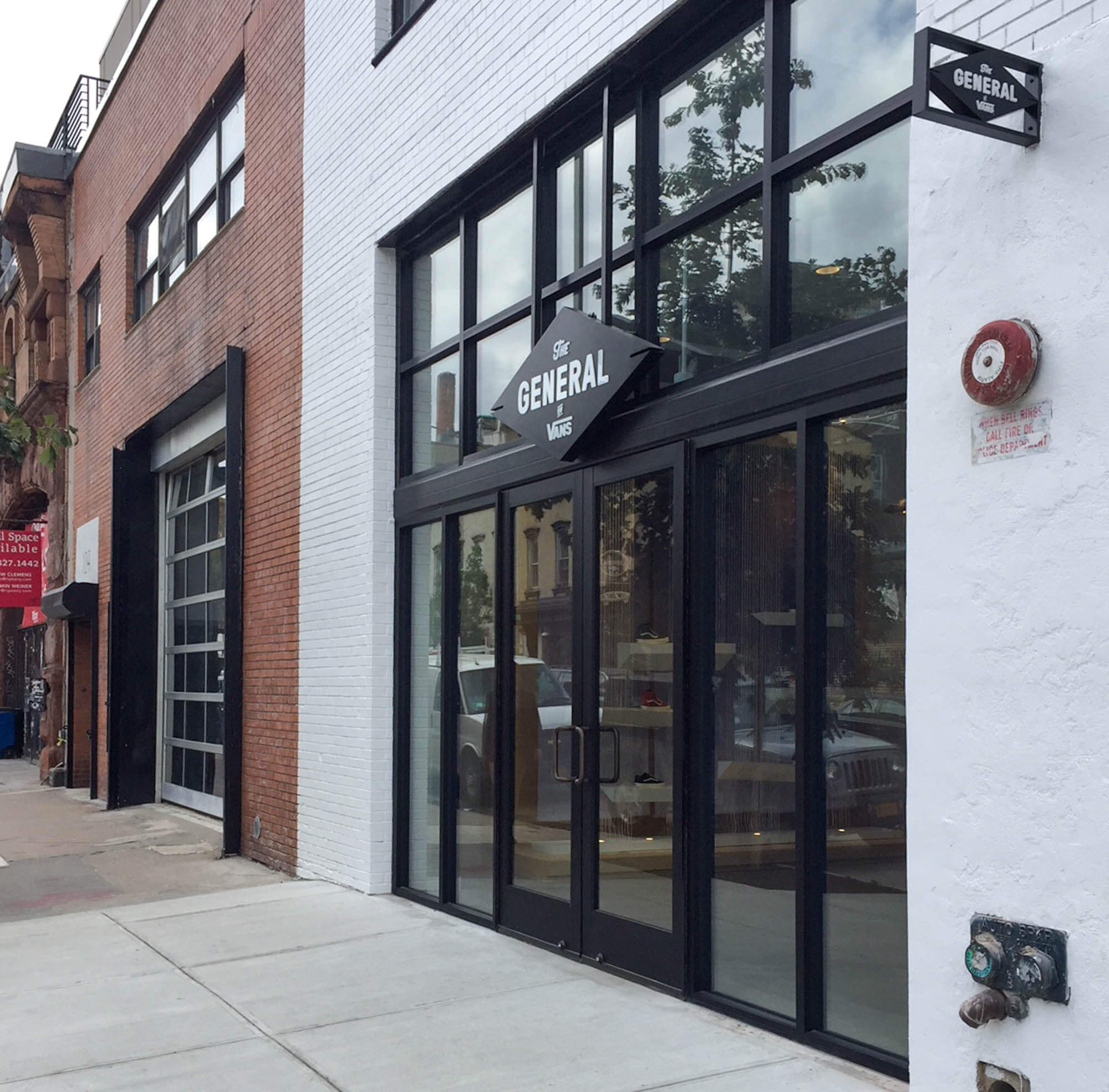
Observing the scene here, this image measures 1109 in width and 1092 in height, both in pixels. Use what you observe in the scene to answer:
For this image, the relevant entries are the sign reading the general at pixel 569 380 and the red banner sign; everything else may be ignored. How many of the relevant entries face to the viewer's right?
0

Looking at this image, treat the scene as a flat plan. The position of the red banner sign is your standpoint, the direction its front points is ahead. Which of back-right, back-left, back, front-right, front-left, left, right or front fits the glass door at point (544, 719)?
front

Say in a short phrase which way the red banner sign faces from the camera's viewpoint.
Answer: facing the viewer

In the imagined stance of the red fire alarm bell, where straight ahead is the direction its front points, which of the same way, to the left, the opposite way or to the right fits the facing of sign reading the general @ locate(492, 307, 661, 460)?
the same way

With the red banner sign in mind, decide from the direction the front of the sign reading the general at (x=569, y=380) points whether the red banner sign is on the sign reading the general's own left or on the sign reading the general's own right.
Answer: on the sign reading the general's own right

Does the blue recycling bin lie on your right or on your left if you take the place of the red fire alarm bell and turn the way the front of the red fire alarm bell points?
on your right

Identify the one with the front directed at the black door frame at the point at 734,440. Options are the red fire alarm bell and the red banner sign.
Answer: the red banner sign

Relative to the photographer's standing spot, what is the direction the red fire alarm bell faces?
facing the viewer and to the left of the viewer

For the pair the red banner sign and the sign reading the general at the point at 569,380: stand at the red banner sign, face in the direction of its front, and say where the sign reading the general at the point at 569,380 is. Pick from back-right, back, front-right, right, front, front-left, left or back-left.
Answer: front

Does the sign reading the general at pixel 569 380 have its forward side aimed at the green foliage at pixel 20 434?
no

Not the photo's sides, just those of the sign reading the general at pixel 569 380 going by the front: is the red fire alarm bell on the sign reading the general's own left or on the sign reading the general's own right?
on the sign reading the general's own left

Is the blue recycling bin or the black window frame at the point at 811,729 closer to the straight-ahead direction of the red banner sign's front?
the black window frame

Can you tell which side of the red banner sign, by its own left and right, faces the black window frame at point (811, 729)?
front

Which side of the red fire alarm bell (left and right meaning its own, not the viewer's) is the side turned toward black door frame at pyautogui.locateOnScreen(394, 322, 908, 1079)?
right

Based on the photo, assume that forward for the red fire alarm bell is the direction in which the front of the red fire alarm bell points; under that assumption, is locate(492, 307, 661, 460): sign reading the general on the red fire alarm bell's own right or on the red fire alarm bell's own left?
on the red fire alarm bell's own right
